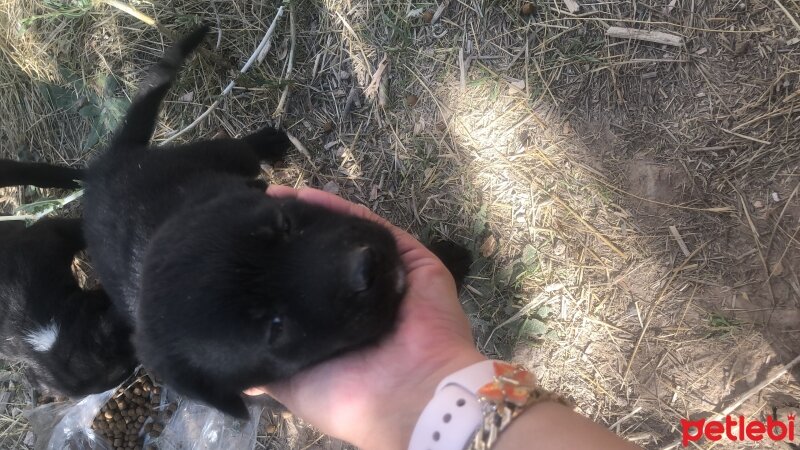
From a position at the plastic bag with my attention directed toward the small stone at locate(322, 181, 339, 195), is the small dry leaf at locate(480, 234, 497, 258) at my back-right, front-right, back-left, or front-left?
front-right

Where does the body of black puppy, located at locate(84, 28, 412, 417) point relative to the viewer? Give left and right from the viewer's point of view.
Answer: facing the viewer and to the right of the viewer

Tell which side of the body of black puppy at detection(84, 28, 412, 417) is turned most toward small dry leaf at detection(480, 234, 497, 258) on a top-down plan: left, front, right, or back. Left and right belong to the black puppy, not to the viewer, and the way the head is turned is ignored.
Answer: left

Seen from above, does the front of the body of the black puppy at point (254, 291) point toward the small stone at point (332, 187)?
no

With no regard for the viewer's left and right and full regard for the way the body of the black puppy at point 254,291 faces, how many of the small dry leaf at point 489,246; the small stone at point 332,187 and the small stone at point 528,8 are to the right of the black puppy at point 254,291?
0

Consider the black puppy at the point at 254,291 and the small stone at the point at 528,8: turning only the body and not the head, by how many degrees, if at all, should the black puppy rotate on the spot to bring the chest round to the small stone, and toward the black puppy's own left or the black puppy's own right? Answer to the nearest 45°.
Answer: approximately 90° to the black puppy's own left

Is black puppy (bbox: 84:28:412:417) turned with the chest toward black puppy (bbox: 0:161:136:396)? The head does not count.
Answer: no
